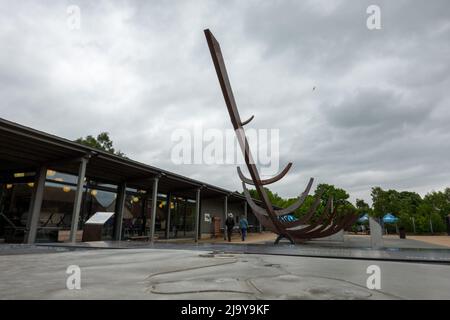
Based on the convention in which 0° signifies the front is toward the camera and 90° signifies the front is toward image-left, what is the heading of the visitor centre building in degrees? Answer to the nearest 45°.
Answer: approximately 315°
